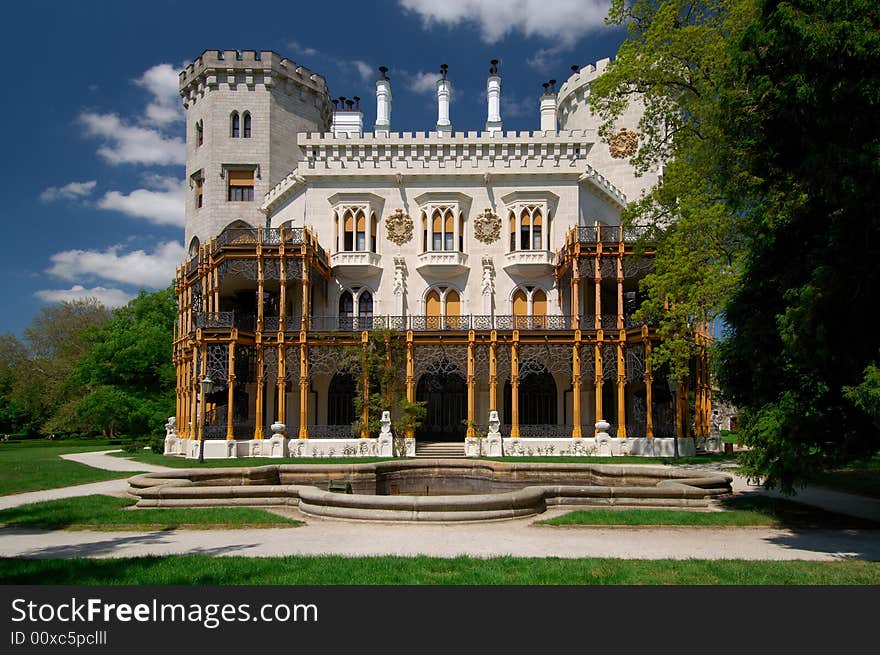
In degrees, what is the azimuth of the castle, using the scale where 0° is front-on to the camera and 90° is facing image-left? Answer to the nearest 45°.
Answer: approximately 0°

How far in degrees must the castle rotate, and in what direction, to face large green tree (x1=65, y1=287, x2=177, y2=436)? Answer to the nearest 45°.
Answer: approximately 135° to its right

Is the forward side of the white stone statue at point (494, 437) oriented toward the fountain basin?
yes

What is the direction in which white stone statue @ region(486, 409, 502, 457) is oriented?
toward the camera

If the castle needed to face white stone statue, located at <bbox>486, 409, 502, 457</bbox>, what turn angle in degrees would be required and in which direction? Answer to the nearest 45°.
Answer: approximately 45° to its left

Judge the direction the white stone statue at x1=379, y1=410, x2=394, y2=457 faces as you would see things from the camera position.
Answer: facing the viewer

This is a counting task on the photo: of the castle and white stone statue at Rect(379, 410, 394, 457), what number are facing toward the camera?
2

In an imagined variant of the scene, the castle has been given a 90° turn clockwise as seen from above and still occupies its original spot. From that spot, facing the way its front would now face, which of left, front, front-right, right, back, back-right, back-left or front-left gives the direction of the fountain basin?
left

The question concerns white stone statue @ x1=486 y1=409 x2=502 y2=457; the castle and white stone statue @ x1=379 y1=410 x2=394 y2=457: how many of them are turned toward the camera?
3

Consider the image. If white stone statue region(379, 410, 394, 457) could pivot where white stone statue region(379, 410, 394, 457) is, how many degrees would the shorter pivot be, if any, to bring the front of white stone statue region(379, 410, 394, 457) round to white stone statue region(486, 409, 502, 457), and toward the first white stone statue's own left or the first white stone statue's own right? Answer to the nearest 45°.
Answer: approximately 90° to the first white stone statue's own left

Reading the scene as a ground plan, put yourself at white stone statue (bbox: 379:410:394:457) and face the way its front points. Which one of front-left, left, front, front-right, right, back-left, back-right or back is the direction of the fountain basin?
front
